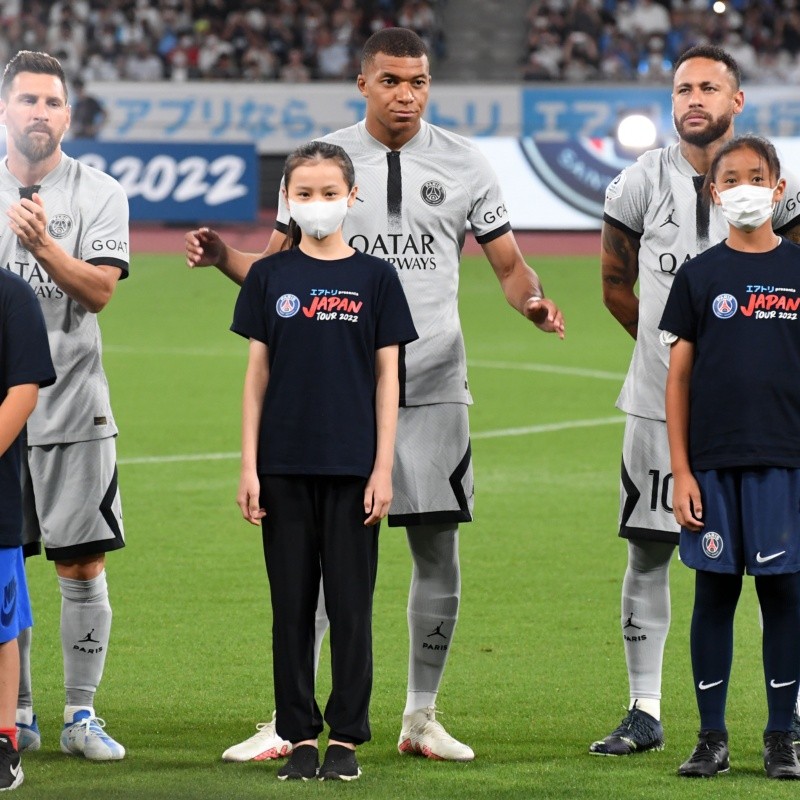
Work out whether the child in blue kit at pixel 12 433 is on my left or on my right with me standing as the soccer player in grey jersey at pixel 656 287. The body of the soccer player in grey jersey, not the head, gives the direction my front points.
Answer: on my right

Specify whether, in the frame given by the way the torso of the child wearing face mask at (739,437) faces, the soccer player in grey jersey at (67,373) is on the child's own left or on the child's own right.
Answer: on the child's own right

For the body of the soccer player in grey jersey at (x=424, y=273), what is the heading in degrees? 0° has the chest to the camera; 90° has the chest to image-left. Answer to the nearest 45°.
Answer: approximately 0°

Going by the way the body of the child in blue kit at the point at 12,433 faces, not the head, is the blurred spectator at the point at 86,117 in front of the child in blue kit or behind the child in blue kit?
behind

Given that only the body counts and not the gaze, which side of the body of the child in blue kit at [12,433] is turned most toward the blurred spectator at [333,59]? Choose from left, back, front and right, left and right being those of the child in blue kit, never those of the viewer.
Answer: back

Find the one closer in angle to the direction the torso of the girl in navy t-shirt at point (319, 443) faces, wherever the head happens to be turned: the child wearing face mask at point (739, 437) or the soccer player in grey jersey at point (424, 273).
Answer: the child wearing face mask
